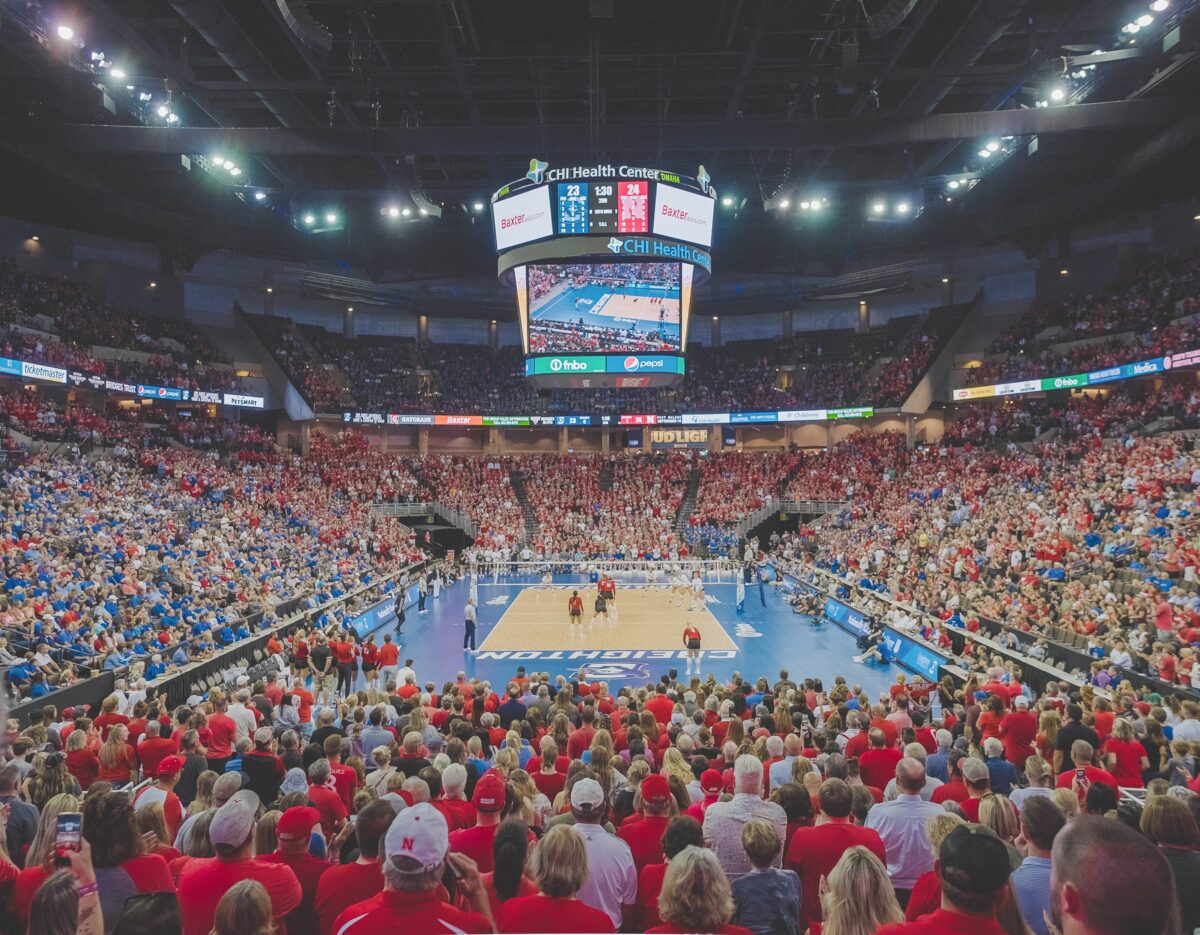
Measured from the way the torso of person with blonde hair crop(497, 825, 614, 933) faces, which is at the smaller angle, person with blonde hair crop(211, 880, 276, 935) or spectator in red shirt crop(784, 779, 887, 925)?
the spectator in red shirt

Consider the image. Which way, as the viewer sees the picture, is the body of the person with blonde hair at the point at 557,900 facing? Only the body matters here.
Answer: away from the camera

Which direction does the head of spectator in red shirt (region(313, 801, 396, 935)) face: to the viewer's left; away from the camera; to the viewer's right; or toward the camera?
away from the camera

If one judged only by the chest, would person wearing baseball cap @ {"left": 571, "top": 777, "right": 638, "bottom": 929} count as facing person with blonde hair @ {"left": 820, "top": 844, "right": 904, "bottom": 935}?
no

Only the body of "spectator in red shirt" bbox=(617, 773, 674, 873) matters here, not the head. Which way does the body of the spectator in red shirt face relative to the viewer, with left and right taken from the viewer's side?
facing away from the viewer

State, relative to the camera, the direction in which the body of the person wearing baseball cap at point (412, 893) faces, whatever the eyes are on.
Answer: away from the camera

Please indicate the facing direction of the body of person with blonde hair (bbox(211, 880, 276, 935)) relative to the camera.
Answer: away from the camera

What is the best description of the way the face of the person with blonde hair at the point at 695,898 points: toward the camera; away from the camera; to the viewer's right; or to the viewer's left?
away from the camera

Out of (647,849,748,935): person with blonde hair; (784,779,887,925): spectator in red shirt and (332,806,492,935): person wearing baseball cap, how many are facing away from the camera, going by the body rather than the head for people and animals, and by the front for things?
3

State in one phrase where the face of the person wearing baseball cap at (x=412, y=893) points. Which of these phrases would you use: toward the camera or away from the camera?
away from the camera

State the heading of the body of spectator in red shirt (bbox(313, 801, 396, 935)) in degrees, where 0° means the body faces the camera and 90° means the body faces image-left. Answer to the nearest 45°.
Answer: approximately 225°

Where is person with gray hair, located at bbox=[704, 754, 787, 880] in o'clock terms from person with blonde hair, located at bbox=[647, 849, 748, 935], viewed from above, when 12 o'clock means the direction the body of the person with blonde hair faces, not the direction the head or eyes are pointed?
The person with gray hair is roughly at 12 o'clock from the person with blonde hair.

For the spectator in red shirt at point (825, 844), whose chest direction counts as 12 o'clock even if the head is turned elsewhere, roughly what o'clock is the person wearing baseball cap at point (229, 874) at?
The person wearing baseball cap is roughly at 8 o'clock from the spectator in red shirt.

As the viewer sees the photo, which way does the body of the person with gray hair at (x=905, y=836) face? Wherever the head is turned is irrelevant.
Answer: away from the camera

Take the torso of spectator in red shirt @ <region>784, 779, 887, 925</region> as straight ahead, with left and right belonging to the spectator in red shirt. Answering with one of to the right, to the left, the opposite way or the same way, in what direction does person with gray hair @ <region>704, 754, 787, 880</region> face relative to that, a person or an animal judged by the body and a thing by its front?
the same way

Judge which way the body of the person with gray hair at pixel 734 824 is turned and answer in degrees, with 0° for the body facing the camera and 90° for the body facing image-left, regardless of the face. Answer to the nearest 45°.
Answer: approximately 180°

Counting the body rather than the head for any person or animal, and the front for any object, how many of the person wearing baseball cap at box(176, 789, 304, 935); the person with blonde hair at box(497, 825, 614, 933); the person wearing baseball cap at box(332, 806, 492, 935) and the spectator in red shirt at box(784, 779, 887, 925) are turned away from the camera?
4

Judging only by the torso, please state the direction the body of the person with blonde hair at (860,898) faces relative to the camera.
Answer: away from the camera

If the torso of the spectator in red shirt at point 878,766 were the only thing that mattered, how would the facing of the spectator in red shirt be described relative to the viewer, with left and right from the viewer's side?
facing away from the viewer

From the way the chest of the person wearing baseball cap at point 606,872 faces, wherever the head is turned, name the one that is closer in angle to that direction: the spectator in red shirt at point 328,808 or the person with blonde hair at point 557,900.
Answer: the spectator in red shirt

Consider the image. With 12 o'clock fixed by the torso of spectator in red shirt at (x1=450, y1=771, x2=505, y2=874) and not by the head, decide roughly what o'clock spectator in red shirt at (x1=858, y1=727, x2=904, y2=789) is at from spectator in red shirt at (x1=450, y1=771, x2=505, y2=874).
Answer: spectator in red shirt at (x1=858, y1=727, x2=904, y2=789) is roughly at 2 o'clock from spectator in red shirt at (x1=450, y1=771, x2=505, y2=874).

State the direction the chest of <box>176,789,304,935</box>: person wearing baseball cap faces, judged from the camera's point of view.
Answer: away from the camera

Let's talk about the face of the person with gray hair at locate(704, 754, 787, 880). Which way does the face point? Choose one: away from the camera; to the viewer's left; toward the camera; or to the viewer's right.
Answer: away from the camera
